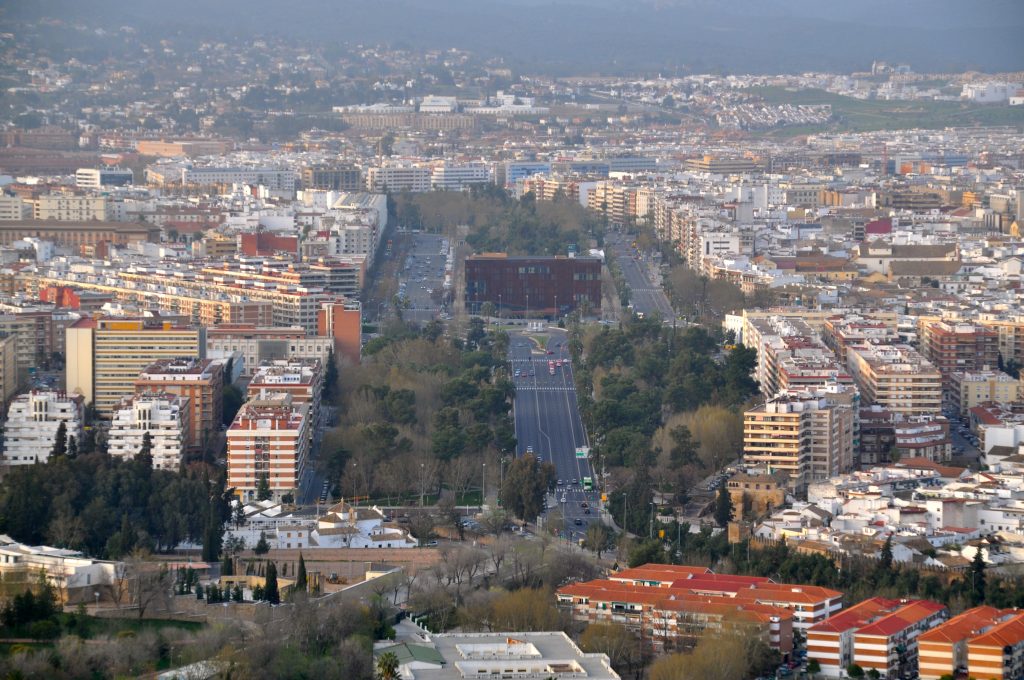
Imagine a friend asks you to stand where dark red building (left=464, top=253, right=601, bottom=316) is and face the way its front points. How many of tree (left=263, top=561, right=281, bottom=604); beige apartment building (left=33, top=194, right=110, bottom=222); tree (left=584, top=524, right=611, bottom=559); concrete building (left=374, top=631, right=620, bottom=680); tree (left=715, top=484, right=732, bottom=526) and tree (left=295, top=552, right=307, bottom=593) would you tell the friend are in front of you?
5

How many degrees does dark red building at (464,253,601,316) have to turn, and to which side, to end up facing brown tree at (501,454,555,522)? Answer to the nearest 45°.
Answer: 0° — it already faces it

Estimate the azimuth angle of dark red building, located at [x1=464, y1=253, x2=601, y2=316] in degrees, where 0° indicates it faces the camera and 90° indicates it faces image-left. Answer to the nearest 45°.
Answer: approximately 0°

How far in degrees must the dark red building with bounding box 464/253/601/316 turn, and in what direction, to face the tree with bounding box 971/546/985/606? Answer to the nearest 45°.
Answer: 0° — it already faces it

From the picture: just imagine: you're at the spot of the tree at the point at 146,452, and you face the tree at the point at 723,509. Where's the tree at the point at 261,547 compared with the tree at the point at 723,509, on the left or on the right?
right

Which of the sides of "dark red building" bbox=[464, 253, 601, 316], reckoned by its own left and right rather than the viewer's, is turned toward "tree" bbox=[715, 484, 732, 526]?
front

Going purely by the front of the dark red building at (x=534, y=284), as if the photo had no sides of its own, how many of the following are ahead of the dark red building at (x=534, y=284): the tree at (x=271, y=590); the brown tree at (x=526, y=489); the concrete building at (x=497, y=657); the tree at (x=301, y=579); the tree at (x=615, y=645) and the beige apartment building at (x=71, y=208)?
5

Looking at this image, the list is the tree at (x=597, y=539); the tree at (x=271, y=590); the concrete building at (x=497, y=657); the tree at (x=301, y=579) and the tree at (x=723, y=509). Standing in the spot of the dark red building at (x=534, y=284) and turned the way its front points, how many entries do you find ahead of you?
5

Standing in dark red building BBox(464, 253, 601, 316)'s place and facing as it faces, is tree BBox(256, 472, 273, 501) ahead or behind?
ahead

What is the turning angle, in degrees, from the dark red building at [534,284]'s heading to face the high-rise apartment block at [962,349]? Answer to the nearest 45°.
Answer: approximately 45° to its left

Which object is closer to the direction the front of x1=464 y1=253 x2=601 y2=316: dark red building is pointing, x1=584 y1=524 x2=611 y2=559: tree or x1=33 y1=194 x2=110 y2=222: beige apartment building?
the tree

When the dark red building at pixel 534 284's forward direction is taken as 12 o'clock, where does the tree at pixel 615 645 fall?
The tree is roughly at 12 o'clock from the dark red building.

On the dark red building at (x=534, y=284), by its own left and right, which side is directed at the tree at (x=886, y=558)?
front

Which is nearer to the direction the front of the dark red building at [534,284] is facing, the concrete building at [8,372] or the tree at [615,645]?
the tree

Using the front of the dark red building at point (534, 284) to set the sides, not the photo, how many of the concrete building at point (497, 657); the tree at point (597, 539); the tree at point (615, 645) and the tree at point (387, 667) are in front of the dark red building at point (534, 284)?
4
